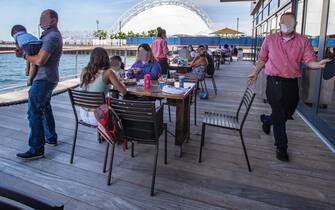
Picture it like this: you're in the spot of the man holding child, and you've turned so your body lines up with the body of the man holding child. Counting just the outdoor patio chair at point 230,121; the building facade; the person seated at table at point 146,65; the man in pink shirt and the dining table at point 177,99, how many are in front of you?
0

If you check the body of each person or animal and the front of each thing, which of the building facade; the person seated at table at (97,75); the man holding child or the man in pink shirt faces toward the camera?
the man in pink shirt

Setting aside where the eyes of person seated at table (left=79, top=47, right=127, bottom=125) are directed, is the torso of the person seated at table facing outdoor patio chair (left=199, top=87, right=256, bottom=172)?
no

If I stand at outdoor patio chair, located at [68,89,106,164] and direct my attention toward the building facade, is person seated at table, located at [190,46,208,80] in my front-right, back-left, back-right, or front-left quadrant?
front-left

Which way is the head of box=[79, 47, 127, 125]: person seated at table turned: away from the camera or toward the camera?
away from the camera

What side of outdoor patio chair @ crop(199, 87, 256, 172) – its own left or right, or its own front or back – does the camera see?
left

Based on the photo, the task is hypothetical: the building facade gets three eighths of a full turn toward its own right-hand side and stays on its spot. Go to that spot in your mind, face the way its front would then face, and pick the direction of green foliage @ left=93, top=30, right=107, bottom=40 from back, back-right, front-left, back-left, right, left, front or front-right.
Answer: left

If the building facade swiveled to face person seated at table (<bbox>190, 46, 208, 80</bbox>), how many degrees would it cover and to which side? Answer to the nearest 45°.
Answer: approximately 45° to its right

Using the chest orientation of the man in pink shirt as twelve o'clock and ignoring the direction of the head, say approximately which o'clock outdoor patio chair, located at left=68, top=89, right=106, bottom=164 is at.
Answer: The outdoor patio chair is roughly at 2 o'clock from the man in pink shirt.

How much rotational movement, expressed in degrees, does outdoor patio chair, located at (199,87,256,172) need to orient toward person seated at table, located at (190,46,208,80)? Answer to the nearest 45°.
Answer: approximately 90° to its right

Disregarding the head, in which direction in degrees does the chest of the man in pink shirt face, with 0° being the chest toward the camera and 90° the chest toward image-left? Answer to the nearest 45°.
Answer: approximately 0°

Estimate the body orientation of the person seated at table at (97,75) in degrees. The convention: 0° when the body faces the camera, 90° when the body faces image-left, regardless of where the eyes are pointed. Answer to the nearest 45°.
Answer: approximately 225°

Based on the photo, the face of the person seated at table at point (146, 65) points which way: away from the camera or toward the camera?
toward the camera

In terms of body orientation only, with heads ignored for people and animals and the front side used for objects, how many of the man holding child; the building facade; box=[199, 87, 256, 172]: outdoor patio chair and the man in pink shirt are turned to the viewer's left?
3

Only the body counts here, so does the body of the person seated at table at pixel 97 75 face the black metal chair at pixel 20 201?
no

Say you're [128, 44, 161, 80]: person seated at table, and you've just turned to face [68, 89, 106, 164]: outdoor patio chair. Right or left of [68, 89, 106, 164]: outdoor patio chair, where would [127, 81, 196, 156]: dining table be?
left

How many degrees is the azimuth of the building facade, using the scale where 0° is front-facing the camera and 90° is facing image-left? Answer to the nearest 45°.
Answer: approximately 90°
